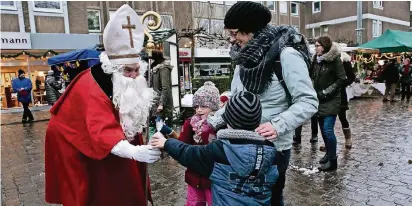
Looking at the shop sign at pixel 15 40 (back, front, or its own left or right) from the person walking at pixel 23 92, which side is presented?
front

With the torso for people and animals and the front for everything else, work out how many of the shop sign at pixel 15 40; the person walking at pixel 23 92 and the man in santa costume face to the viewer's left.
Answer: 0

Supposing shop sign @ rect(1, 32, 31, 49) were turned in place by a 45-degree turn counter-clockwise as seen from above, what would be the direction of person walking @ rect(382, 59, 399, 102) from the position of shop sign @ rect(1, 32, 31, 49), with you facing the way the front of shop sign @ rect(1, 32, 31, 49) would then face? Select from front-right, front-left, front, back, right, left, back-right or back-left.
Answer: front

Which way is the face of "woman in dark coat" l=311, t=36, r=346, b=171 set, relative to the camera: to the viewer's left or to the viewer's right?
to the viewer's left

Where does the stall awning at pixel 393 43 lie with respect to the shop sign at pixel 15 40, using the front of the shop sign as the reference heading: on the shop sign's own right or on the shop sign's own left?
on the shop sign's own left

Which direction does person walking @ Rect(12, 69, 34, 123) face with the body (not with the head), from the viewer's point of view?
toward the camera

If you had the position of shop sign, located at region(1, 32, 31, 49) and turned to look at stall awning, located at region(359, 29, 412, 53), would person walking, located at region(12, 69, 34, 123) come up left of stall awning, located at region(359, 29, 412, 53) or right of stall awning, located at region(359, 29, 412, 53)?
right

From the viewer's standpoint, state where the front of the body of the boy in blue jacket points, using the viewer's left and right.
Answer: facing away from the viewer and to the left of the viewer

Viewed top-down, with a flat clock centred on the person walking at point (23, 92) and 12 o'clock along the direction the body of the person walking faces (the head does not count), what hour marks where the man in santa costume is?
The man in santa costume is roughly at 12 o'clock from the person walking.

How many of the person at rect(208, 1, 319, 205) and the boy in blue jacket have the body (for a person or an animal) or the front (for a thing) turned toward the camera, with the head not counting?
0

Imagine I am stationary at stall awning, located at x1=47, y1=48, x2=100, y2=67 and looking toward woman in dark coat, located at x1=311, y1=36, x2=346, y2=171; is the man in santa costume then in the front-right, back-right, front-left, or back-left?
front-right

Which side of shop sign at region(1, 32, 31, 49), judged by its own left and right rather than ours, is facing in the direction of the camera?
front

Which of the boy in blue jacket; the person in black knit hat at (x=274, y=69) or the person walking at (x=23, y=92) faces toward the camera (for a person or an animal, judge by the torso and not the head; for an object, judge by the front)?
the person walking at (x=23, y=92)

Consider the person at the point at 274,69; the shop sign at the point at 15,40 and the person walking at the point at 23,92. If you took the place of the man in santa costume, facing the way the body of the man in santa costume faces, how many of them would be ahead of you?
1

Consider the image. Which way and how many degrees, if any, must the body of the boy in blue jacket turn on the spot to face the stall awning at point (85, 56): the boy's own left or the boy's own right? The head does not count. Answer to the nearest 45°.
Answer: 0° — they already face it

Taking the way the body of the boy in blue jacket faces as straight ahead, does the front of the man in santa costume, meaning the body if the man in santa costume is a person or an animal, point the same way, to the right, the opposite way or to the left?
the opposite way

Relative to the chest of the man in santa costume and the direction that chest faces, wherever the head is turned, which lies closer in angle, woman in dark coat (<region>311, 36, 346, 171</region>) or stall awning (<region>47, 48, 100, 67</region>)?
the woman in dark coat
